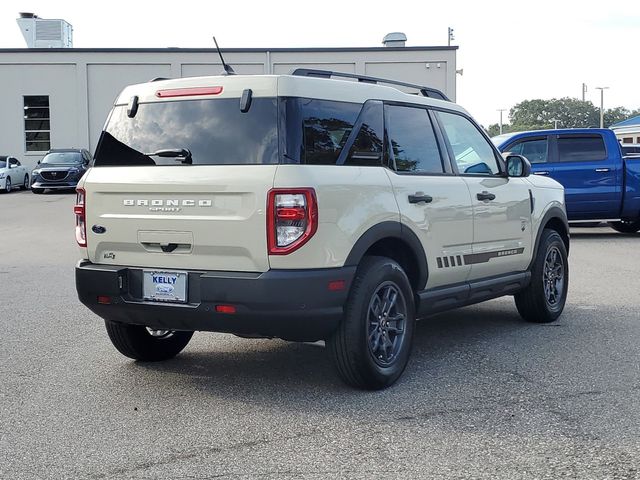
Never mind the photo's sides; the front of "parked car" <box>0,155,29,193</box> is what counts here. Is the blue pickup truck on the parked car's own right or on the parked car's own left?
on the parked car's own left

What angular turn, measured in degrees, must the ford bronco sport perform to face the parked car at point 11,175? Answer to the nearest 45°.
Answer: approximately 45° to its left

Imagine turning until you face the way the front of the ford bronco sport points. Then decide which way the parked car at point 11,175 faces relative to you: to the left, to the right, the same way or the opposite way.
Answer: the opposite way

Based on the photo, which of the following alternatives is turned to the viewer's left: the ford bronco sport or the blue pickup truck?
the blue pickup truck

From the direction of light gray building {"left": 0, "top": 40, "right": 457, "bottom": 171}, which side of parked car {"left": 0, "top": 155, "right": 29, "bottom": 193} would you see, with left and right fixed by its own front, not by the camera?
back

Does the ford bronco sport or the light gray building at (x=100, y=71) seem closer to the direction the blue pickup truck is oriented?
the light gray building

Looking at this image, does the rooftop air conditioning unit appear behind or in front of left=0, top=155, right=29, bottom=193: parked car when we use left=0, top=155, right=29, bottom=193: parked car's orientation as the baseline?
behind

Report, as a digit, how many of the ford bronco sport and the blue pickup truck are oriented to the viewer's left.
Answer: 1

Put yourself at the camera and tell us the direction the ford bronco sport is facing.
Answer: facing away from the viewer and to the right of the viewer

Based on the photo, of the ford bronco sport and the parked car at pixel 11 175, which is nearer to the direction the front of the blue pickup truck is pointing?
the parked car

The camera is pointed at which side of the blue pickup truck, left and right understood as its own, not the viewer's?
left

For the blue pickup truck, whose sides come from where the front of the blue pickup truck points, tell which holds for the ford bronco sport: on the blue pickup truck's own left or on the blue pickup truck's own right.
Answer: on the blue pickup truck's own left
